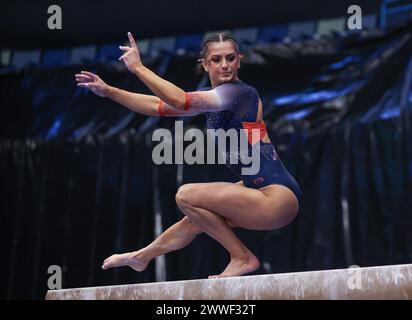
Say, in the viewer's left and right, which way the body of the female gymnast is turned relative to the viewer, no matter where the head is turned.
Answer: facing to the left of the viewer
